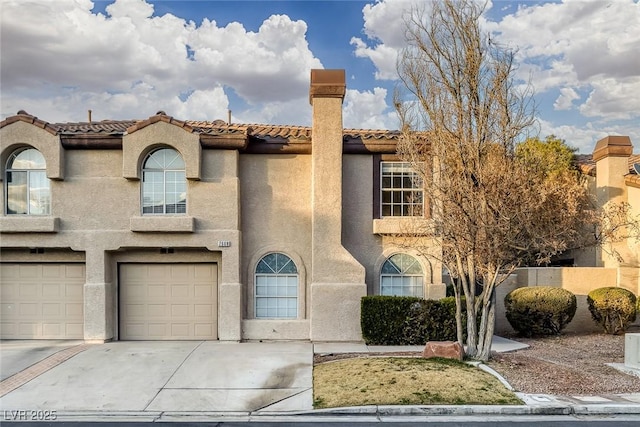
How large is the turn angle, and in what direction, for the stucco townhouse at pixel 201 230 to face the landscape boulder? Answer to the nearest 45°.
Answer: approximately 45° to its left

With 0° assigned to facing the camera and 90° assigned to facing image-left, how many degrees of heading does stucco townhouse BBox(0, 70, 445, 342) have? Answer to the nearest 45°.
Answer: approximately 0°

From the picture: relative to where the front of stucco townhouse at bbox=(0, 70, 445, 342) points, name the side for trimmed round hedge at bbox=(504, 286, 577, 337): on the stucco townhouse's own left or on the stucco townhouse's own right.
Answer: on the stucco townhouse's own left

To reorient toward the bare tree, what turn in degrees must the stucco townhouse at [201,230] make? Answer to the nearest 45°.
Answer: approximately 45° to its left

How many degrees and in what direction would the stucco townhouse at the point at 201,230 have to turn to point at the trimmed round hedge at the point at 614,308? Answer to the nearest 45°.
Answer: approximately 90° to its left

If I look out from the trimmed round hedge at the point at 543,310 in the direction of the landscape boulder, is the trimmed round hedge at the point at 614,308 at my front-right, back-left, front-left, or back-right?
back-left

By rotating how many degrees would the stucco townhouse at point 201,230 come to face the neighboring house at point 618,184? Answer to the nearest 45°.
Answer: approximately 90° to its left
